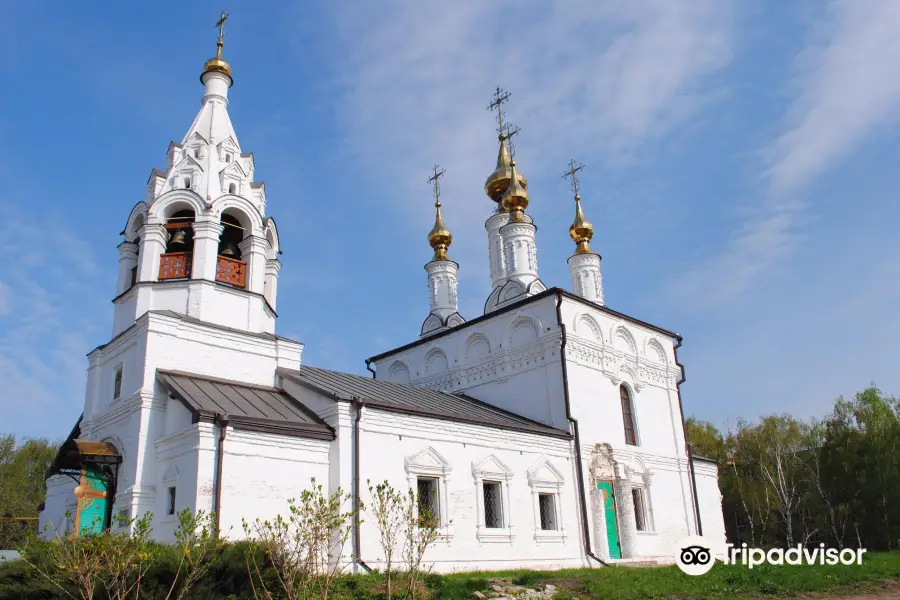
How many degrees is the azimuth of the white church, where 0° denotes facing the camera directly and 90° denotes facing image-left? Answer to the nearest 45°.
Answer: approximately 45°
